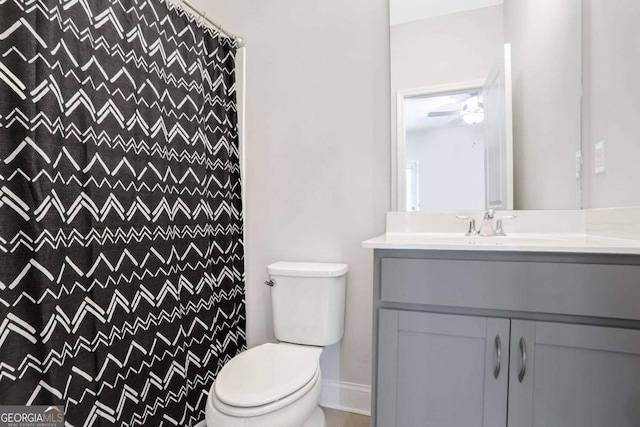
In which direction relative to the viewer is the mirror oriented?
toward the camera

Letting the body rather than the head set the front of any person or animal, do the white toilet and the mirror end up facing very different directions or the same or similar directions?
same or similar directions

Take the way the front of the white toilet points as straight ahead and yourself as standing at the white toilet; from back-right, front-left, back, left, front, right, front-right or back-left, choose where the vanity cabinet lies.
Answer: left

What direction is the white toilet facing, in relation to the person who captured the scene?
facing the viewer and to the left of the viewer

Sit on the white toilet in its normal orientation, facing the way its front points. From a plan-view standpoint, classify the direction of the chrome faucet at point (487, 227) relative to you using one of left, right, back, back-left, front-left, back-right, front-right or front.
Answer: back-left

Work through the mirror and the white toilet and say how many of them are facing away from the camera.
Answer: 0
